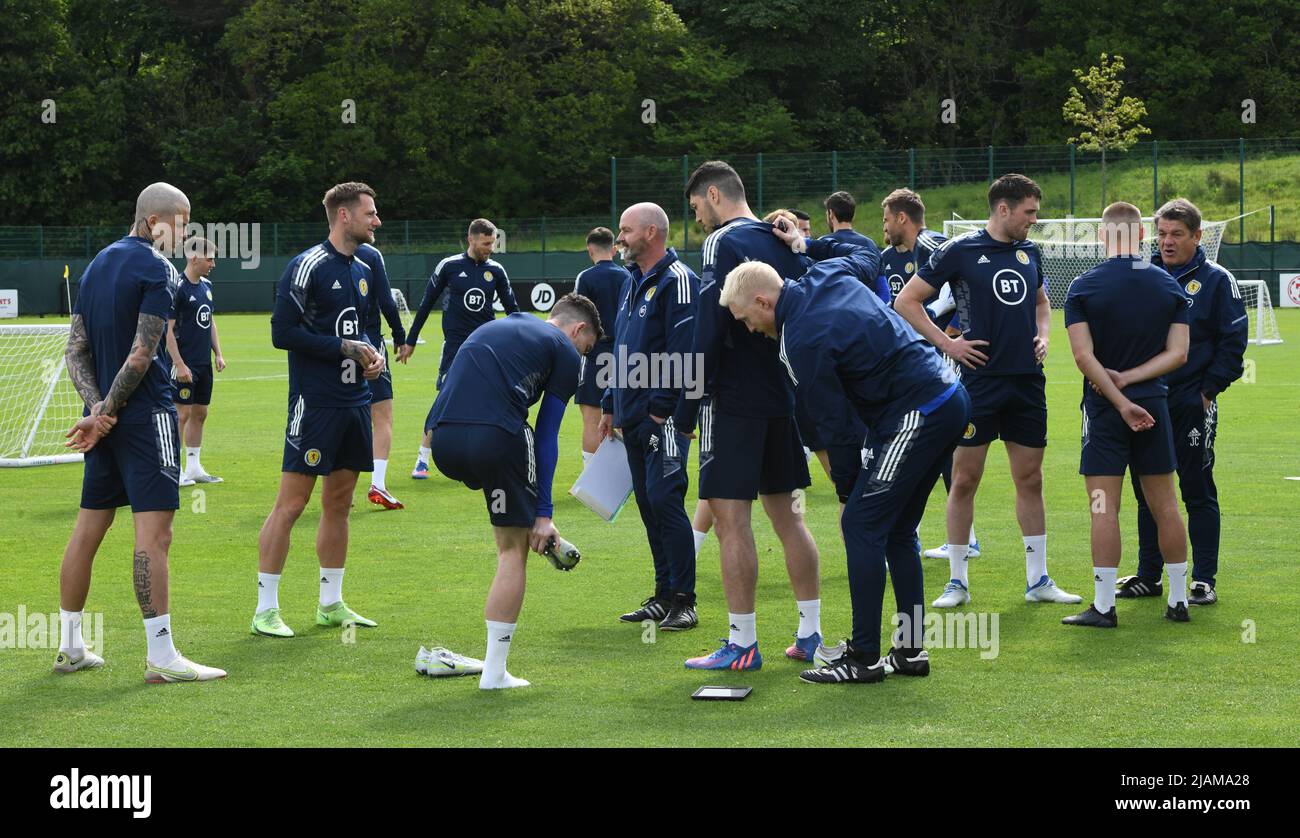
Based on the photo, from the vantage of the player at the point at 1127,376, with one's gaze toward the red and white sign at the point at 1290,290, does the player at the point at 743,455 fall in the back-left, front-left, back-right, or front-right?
back-left

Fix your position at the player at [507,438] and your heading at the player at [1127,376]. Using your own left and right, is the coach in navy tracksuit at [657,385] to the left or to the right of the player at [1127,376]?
left

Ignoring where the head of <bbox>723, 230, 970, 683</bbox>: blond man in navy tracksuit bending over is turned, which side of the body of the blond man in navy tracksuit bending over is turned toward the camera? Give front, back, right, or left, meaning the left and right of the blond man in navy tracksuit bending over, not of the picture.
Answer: left

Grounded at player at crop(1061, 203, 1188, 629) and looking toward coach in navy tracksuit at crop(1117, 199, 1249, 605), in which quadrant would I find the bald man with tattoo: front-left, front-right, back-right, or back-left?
back-left

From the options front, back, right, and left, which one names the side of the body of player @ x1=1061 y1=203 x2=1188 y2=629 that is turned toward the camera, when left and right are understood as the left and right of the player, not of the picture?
back

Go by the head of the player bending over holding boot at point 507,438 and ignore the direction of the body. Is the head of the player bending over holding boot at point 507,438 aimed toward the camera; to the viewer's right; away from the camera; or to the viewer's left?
to the viewer's right

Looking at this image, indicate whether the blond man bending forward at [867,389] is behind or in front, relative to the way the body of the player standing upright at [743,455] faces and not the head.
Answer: behind

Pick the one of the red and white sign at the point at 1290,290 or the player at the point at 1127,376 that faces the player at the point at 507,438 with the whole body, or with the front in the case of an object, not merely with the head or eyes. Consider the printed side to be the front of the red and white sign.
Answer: the red and white sign
